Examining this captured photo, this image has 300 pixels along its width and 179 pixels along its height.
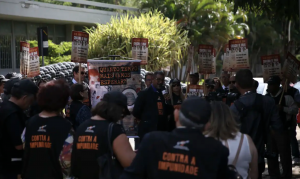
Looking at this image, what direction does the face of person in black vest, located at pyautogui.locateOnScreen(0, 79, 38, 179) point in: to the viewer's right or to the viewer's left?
to the viewer's right

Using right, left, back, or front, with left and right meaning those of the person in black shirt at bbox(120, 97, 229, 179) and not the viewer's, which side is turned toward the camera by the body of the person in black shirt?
back

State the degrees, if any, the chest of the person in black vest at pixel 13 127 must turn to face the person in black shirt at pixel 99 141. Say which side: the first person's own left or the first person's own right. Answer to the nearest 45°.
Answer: approximately 45° to the first person's own right

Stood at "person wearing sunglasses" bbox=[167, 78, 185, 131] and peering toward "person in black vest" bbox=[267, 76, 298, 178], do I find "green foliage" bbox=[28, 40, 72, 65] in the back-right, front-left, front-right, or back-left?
back-left

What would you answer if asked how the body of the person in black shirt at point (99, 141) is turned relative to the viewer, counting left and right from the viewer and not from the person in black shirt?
facing away from the viewer and to the right of the viewer
